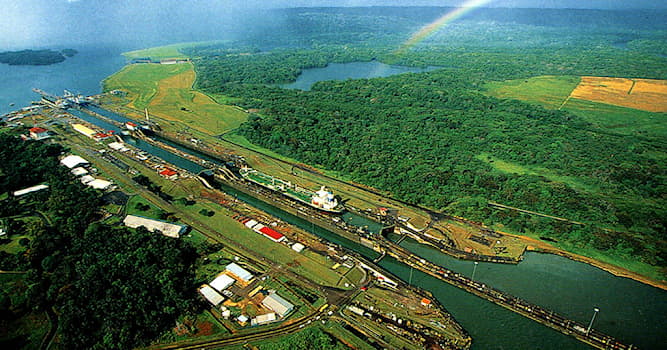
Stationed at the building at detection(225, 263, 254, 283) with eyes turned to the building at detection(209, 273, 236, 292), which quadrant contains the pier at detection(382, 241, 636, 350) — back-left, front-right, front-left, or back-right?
back-left

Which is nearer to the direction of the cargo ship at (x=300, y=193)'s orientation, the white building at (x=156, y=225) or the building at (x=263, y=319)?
the white building

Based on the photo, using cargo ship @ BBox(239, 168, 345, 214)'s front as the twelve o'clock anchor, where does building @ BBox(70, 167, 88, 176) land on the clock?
The building is roughly at 11 o'clock from the cargo ship.

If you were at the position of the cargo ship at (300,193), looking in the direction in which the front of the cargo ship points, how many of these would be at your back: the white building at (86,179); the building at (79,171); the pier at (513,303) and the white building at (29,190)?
1

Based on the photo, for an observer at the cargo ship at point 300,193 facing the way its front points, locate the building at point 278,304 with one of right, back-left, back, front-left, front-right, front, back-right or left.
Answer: back-left

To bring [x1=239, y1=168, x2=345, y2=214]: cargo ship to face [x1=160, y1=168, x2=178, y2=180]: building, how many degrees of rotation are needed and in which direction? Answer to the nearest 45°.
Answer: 0° — it already faces it

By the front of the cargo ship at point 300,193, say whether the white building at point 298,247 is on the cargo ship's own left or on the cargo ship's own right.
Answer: on the cargo ship's own left

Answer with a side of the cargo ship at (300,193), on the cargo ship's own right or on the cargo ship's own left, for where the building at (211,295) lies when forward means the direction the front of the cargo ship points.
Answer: on the cargo ship's own left

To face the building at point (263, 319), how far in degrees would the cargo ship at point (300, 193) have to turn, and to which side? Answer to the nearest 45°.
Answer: approximately 135° to its left

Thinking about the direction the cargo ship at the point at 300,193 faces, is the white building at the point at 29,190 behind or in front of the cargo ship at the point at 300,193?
in front

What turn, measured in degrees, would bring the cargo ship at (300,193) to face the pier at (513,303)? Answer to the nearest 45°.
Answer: approximately 180°

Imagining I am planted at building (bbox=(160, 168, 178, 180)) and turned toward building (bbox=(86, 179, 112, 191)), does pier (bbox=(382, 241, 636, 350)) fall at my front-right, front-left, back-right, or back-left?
back-left

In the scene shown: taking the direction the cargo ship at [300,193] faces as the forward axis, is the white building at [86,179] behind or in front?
in front

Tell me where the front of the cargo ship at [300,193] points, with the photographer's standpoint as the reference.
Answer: facing away from the viewer and to the left of the viewer

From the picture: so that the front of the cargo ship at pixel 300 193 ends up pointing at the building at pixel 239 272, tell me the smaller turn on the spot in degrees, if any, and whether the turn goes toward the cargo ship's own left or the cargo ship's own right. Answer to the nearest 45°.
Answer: approximately 135° to the cargo ship's own left

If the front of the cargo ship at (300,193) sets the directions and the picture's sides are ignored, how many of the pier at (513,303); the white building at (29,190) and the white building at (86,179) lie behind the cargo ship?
1

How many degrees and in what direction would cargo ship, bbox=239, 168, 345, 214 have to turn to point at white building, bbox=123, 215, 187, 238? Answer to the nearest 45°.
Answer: approximately 90° to its left
